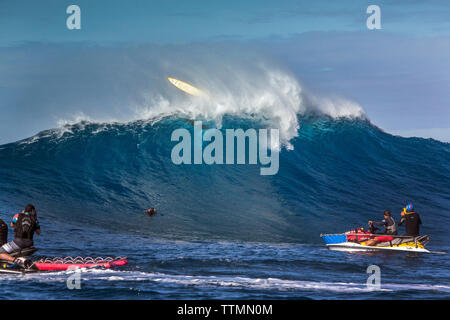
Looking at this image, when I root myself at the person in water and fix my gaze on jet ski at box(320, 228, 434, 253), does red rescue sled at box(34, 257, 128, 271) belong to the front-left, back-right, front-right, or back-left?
front-right

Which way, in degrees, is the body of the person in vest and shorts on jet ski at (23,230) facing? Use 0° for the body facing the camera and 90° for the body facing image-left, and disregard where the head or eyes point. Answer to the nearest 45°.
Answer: approximately 135°

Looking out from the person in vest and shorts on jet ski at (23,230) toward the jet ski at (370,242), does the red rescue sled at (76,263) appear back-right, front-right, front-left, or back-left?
front-right

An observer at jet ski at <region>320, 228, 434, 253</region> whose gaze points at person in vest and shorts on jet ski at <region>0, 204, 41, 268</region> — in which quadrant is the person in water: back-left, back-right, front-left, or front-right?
front-right

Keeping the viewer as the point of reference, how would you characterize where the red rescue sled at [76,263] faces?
facing to the left of the viewer

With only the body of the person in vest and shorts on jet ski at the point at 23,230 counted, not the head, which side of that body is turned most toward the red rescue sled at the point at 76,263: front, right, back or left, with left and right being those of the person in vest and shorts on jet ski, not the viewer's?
right

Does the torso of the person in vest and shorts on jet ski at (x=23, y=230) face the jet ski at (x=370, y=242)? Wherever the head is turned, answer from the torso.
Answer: no

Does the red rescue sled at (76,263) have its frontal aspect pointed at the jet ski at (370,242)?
no
